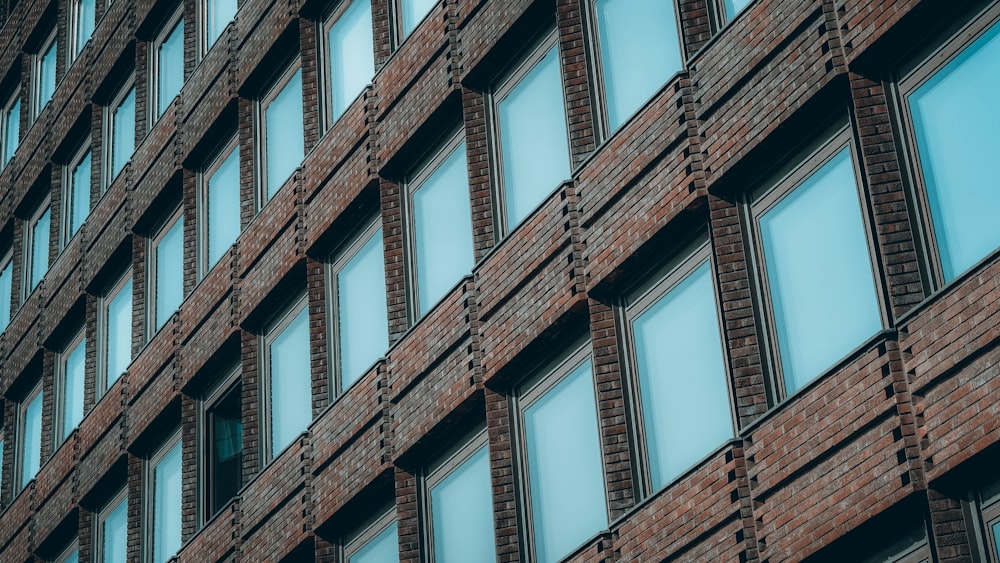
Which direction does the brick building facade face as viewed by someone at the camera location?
facing the viewer and to the left of the viewer
